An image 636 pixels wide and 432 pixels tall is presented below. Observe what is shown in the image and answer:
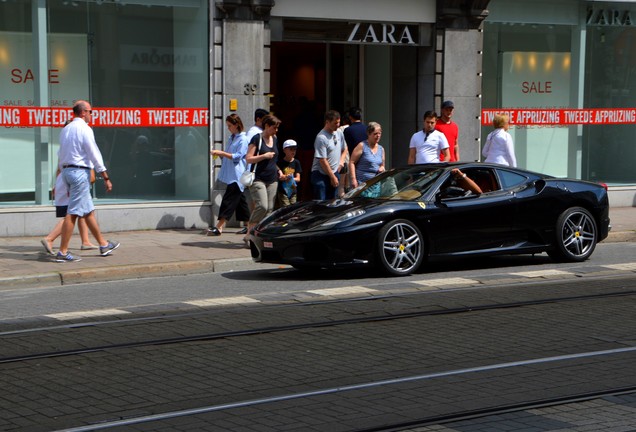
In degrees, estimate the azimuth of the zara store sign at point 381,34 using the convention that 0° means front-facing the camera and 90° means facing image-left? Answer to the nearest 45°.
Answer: approximately 0°

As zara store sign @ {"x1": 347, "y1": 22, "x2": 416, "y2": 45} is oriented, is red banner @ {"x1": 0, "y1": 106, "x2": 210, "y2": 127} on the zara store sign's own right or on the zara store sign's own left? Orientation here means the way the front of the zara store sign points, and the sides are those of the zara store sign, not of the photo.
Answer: on the zara store sign's own right

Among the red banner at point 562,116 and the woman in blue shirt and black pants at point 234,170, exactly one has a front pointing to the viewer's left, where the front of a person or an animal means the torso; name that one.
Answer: the woman in blue shirt and black pants

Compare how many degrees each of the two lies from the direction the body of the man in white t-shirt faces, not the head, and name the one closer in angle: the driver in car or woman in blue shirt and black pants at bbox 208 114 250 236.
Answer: the driver in car

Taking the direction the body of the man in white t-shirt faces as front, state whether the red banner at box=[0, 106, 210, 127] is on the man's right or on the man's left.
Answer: on the man's right

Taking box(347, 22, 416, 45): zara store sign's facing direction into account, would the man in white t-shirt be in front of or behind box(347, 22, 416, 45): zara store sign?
in front

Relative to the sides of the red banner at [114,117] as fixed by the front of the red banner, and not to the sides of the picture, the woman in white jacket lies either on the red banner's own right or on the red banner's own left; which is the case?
on the red banner's own left

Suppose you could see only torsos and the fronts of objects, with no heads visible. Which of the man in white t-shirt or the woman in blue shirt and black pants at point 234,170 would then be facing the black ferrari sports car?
the man in white t-shirt

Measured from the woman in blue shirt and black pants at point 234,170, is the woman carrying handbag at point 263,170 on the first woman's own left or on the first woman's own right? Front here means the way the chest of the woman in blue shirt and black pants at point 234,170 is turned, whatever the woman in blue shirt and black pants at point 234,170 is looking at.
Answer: on the first woman's own left

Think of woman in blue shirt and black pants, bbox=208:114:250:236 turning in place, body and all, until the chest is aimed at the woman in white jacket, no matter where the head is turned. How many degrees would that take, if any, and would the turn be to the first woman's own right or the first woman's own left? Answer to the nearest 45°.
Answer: approximately 180°

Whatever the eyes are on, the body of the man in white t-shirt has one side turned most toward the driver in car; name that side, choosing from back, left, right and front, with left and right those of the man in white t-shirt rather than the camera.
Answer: front
